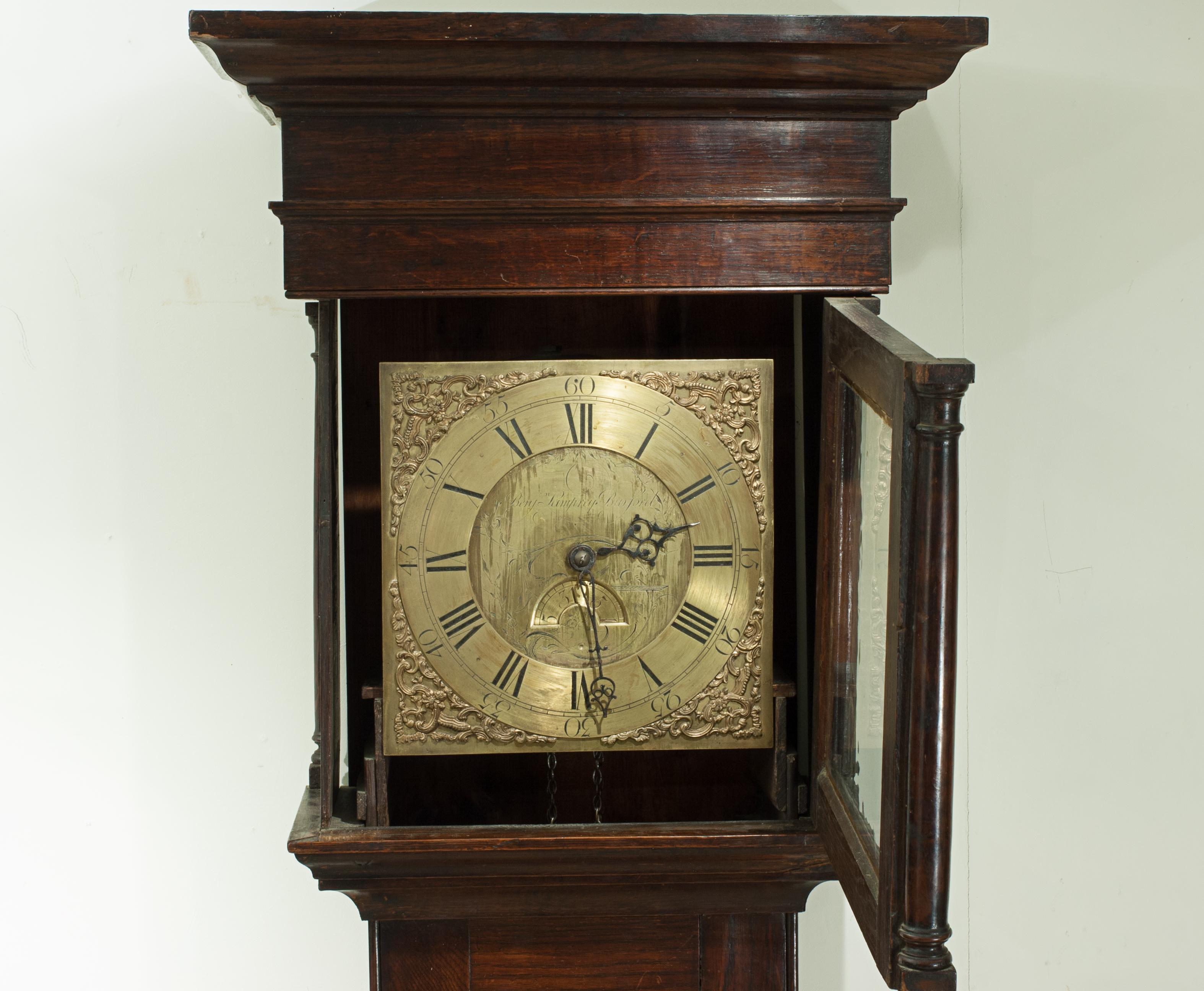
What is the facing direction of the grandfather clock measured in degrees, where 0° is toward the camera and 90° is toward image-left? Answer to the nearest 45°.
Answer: approximately 0°
